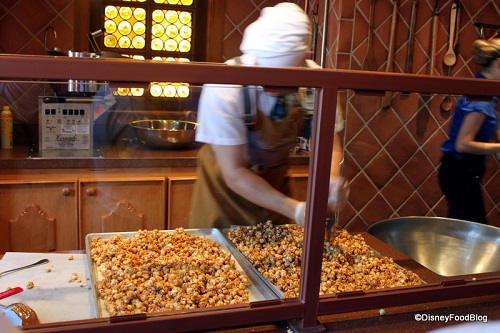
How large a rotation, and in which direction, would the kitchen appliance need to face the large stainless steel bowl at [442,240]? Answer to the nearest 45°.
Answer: approximately 90° to its left

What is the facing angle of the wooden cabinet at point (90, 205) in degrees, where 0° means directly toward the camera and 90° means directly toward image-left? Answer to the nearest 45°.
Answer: approximately 0°

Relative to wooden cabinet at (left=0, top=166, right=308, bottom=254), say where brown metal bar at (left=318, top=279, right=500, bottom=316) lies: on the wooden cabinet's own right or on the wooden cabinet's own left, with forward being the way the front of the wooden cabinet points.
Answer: on the wooden cabinet's own left

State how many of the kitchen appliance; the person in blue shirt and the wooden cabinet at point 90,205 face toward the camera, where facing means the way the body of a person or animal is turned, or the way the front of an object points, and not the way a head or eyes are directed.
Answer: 2

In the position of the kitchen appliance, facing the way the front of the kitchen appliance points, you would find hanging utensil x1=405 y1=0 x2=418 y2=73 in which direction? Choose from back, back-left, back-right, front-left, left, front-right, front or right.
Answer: back-left
